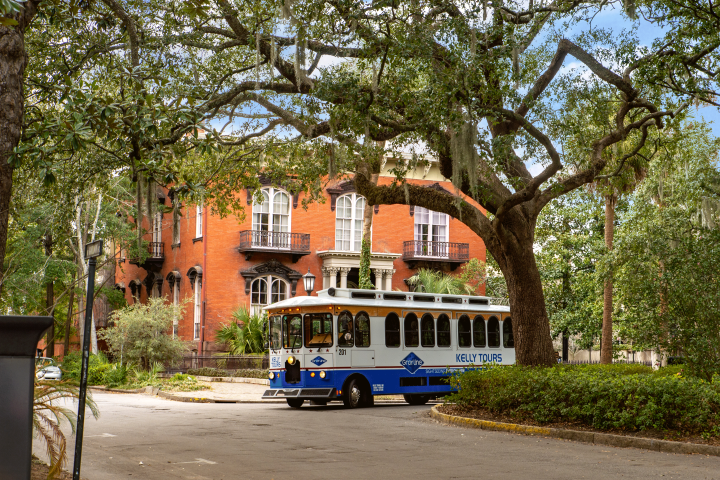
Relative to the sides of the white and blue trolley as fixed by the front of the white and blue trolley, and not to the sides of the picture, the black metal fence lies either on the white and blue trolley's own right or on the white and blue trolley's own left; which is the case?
on the white and blue trolley's own right

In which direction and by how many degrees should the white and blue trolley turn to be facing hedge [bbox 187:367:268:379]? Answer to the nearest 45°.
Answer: approximately 90° to its right

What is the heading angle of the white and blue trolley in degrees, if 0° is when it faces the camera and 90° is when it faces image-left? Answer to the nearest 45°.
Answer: approximately 45°

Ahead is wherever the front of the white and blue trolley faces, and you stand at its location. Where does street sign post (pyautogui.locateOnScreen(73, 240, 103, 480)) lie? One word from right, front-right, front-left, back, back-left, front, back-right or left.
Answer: front-left

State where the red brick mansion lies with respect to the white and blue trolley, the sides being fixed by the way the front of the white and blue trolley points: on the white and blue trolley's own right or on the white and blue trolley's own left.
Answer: on the white and blue trolley's own right

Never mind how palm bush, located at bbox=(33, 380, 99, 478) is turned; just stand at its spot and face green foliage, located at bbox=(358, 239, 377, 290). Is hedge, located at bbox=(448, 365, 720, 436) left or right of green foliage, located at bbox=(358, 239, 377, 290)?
right

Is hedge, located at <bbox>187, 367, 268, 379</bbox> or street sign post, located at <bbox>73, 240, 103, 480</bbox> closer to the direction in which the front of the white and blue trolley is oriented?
the street sign post

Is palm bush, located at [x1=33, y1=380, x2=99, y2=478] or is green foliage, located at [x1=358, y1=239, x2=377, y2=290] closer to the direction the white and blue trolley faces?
the palm bush

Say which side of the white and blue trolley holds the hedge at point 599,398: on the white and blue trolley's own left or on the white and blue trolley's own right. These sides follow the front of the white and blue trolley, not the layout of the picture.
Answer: on the white and blue trolley's own left

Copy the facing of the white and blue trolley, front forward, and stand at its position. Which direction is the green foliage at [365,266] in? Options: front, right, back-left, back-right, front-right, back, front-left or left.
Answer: back-right

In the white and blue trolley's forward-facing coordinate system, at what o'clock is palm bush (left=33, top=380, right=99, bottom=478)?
The palm bush is roughly at 11 o'clock from the white and blue trolley.
